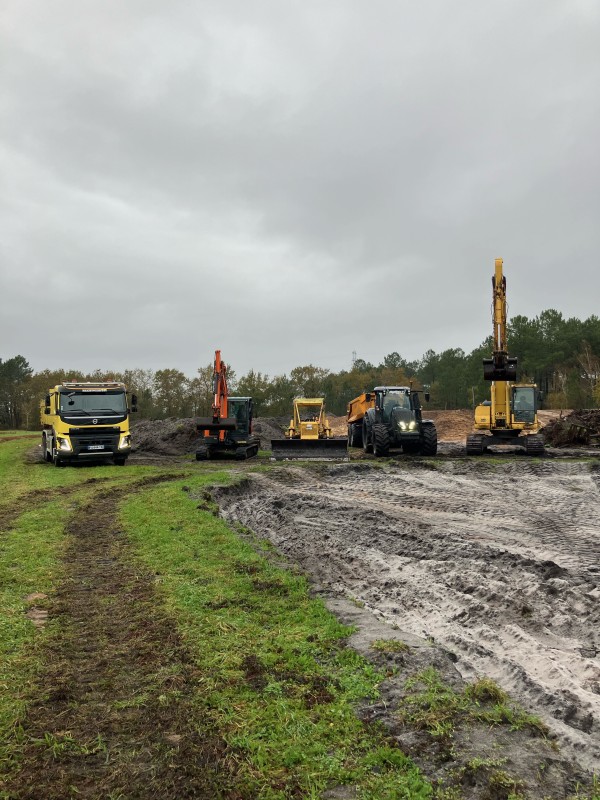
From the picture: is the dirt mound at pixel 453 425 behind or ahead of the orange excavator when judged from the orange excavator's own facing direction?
behind

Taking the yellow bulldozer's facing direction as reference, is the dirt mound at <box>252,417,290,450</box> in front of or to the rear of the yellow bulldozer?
to the rear

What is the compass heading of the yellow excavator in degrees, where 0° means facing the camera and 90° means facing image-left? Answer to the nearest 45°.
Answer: approximately 0°

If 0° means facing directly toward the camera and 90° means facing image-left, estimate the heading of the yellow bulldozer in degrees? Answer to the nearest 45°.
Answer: approximately 0°

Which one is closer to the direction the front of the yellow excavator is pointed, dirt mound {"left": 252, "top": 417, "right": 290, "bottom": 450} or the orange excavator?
the orange excavator

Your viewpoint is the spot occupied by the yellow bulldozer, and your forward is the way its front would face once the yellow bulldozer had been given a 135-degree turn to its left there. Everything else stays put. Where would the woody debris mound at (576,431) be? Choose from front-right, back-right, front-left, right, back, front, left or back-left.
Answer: front-right

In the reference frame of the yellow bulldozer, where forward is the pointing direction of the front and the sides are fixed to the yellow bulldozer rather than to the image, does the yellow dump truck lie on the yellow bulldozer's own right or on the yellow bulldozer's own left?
on the yellow bulldozer's own right

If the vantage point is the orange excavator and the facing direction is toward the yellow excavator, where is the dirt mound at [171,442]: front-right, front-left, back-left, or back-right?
back-left

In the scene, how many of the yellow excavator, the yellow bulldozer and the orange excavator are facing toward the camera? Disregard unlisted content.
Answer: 3

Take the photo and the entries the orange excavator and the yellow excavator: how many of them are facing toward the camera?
2

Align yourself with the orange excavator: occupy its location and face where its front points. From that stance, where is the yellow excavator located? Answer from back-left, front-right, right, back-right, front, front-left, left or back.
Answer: left

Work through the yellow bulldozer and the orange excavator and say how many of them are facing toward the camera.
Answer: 2
